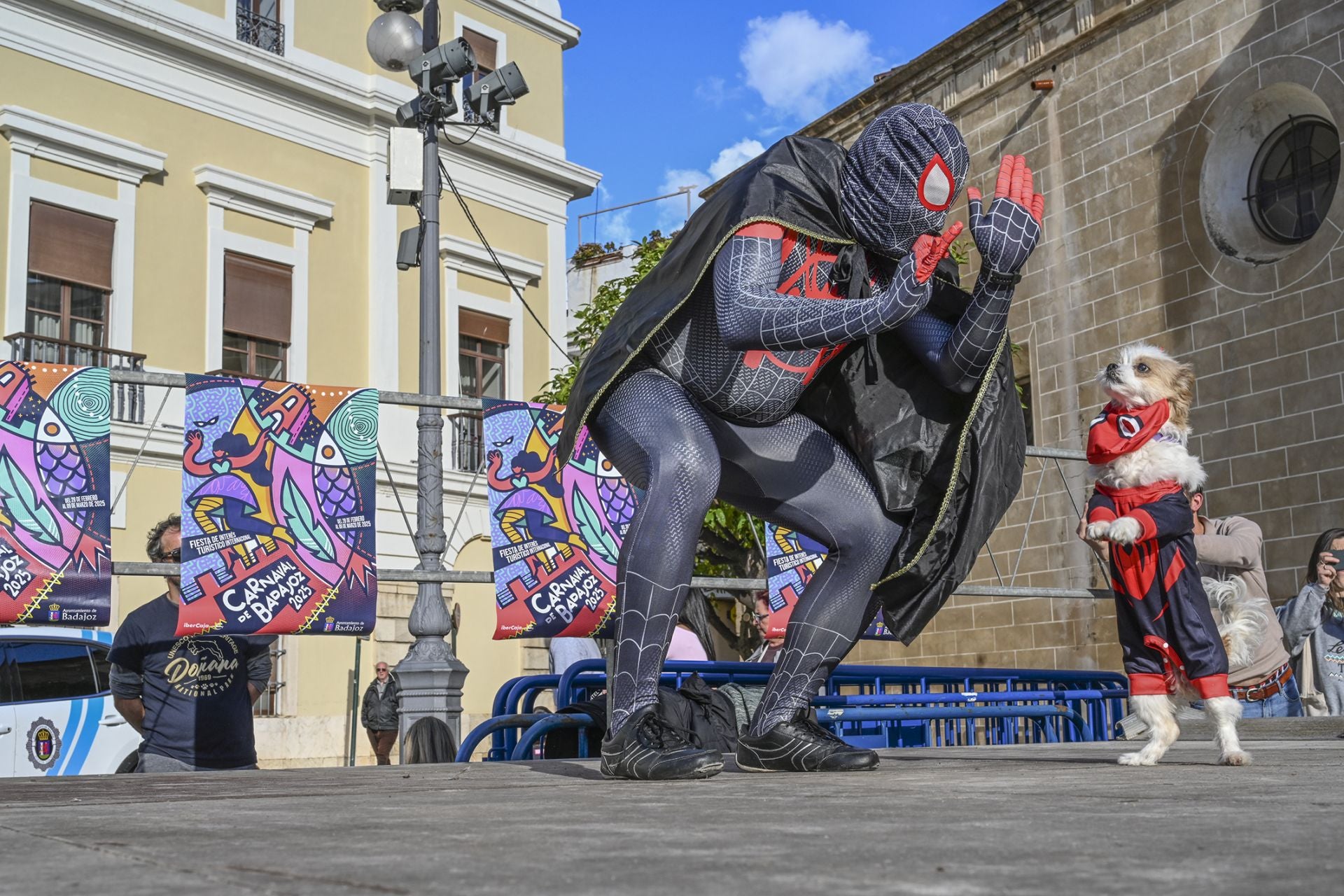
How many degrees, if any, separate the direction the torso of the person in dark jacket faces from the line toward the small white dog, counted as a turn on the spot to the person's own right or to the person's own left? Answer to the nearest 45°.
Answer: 0° — they already face it

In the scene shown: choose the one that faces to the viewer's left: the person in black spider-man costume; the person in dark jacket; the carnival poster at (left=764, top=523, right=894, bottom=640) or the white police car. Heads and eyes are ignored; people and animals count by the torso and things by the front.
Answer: the white police car

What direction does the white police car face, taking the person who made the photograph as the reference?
facing to the left of the viewer

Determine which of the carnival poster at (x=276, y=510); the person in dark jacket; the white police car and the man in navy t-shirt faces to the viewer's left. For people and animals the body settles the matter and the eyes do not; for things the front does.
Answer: the white police car

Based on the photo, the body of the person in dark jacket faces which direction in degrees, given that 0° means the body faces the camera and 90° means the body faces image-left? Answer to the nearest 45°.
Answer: approximately 0°

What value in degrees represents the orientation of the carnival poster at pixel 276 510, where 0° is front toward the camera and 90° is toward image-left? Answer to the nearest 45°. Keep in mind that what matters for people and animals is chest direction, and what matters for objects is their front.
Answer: approximately 0°

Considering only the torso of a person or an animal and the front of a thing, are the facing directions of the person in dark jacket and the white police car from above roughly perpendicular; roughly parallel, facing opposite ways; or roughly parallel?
roughly perpendicular

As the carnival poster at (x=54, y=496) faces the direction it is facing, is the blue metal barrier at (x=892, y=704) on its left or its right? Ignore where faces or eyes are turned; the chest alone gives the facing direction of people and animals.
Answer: on its left

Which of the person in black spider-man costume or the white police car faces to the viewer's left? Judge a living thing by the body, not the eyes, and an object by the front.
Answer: the white police car

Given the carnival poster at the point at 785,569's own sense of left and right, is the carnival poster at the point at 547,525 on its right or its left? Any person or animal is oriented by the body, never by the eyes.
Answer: on its right
